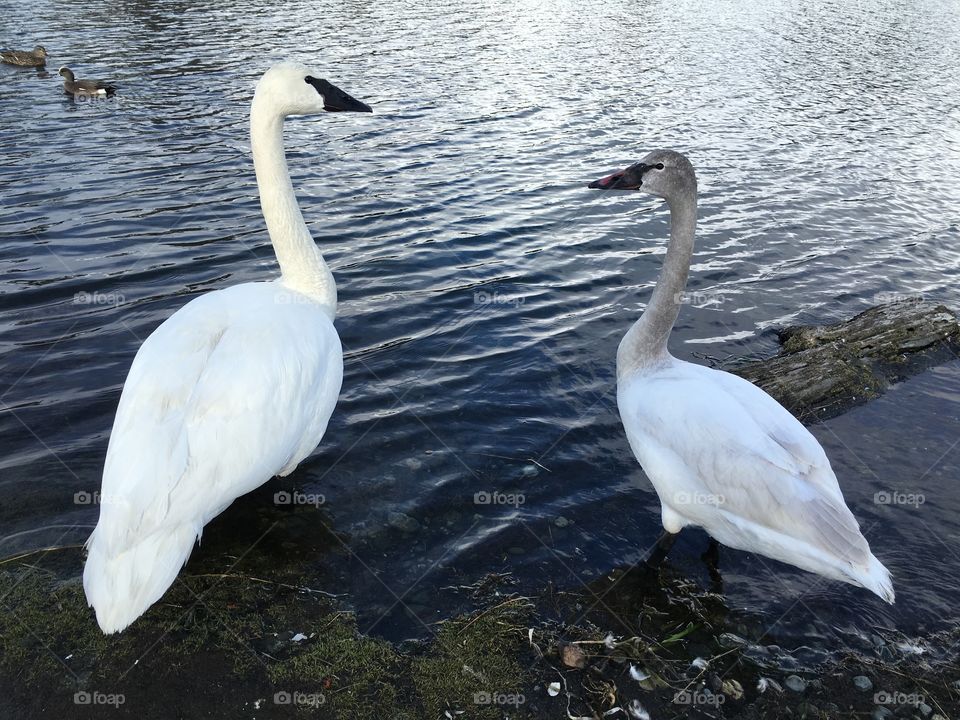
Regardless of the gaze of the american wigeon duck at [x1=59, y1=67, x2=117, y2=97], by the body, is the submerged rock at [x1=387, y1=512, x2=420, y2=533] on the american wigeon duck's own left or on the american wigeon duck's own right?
on the american wigeon duck's own left

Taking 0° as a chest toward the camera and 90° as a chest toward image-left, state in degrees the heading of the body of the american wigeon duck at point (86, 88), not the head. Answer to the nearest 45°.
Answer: approximately 90°

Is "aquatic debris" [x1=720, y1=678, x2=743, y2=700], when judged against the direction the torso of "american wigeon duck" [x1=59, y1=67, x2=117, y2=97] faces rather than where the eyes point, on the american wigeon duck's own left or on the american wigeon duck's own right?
on the american wigeon duck's own left

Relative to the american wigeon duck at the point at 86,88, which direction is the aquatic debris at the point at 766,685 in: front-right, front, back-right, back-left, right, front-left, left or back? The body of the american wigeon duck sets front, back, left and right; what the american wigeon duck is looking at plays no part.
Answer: left

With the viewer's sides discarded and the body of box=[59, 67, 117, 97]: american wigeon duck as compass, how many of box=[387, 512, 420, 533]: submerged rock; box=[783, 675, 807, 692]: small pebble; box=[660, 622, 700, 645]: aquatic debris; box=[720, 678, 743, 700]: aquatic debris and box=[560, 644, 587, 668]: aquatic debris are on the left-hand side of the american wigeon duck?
5

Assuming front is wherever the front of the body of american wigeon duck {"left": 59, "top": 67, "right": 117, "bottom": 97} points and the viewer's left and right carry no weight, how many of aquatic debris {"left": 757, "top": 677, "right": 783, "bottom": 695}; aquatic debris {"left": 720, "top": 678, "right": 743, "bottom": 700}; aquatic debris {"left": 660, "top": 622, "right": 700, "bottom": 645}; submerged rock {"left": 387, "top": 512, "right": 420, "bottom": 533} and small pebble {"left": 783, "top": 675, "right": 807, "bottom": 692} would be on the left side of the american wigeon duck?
5

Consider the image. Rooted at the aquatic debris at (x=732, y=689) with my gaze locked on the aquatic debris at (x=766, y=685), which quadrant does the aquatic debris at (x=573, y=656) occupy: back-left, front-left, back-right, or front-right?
back-left

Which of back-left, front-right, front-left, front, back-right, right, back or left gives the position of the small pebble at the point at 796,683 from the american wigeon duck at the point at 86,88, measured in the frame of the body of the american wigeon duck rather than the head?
left

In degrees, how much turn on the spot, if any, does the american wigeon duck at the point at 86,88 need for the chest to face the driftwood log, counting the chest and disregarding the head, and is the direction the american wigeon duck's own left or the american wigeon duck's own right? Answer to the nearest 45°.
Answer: approximately 135° to the american wigeon duck's own left

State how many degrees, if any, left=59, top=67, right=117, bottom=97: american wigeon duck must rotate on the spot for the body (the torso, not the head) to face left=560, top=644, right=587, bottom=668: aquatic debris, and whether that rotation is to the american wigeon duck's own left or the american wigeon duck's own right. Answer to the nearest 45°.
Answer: approximately 90° to the american wigeon duck's own left

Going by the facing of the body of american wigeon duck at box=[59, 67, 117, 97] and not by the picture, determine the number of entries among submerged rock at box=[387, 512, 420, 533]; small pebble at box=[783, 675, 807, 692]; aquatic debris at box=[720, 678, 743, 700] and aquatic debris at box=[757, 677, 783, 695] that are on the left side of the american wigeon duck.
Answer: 4

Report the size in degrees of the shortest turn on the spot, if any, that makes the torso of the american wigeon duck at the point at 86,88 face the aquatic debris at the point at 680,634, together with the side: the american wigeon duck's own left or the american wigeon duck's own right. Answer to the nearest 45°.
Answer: approximately 90° to the american wigeon duck's own left
